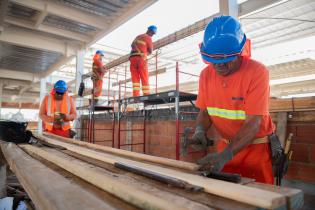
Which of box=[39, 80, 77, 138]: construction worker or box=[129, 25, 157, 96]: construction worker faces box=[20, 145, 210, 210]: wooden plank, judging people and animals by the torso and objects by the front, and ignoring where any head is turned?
box=[39, 80, 77, 138]: construction worker

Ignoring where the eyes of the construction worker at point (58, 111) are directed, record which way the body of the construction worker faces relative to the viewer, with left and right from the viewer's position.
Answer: facing the viewer

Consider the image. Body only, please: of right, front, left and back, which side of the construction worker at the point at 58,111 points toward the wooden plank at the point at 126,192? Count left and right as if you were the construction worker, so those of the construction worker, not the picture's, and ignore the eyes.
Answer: front

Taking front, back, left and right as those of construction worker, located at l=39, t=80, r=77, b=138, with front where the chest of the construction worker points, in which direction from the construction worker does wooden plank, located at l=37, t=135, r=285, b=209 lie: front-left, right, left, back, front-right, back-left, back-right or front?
front

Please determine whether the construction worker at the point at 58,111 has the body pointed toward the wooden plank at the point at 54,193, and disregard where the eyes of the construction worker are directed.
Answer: yes

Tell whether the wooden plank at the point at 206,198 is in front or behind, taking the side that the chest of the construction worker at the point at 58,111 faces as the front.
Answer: in front

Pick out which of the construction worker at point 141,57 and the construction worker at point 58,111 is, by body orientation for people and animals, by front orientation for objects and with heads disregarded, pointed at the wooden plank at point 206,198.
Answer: the construction worker at point 58,111

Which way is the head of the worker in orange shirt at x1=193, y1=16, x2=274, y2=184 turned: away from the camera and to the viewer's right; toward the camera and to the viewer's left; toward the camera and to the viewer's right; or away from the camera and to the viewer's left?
toward the camera and to the viewer's left
